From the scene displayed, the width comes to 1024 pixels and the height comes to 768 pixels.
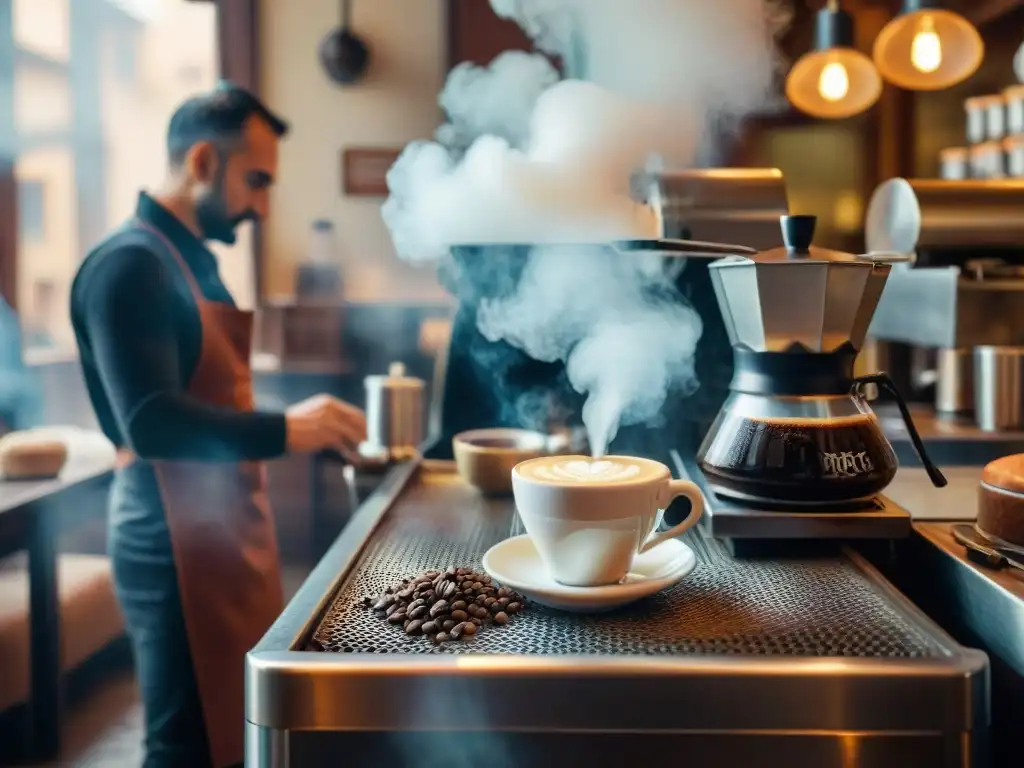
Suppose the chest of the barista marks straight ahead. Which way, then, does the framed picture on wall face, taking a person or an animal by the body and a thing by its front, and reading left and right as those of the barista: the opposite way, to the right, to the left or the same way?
to the right

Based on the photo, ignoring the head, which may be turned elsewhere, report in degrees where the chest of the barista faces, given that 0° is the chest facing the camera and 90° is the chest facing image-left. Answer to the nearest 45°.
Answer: approximately 270°

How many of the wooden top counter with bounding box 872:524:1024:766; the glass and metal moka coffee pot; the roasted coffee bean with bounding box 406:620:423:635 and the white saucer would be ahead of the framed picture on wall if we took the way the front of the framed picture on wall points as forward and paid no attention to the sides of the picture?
4

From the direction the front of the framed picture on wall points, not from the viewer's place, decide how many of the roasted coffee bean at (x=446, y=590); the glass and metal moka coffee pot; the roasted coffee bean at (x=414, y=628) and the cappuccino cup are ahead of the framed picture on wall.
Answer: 4

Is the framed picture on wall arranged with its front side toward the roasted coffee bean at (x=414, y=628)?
yes

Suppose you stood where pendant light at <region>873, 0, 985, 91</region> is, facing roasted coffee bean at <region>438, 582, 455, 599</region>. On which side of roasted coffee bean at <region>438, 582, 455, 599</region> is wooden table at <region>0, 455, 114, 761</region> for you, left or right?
right

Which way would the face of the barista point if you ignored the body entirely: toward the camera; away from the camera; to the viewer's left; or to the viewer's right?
to the viewer's right

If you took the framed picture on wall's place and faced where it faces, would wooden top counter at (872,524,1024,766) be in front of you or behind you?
in front

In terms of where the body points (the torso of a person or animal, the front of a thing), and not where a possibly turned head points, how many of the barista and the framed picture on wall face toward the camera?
1

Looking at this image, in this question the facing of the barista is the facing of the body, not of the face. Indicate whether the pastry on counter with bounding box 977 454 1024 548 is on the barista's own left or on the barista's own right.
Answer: on the barista's own right

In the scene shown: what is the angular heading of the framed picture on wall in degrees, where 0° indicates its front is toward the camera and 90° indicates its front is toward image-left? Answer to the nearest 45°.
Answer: approximately 0°

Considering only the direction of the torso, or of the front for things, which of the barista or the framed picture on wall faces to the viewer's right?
the barista

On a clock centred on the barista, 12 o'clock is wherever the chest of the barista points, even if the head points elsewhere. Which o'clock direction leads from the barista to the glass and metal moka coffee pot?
The glass and metal moka coffee pot is roughly at 2 o'clock from the barista.
